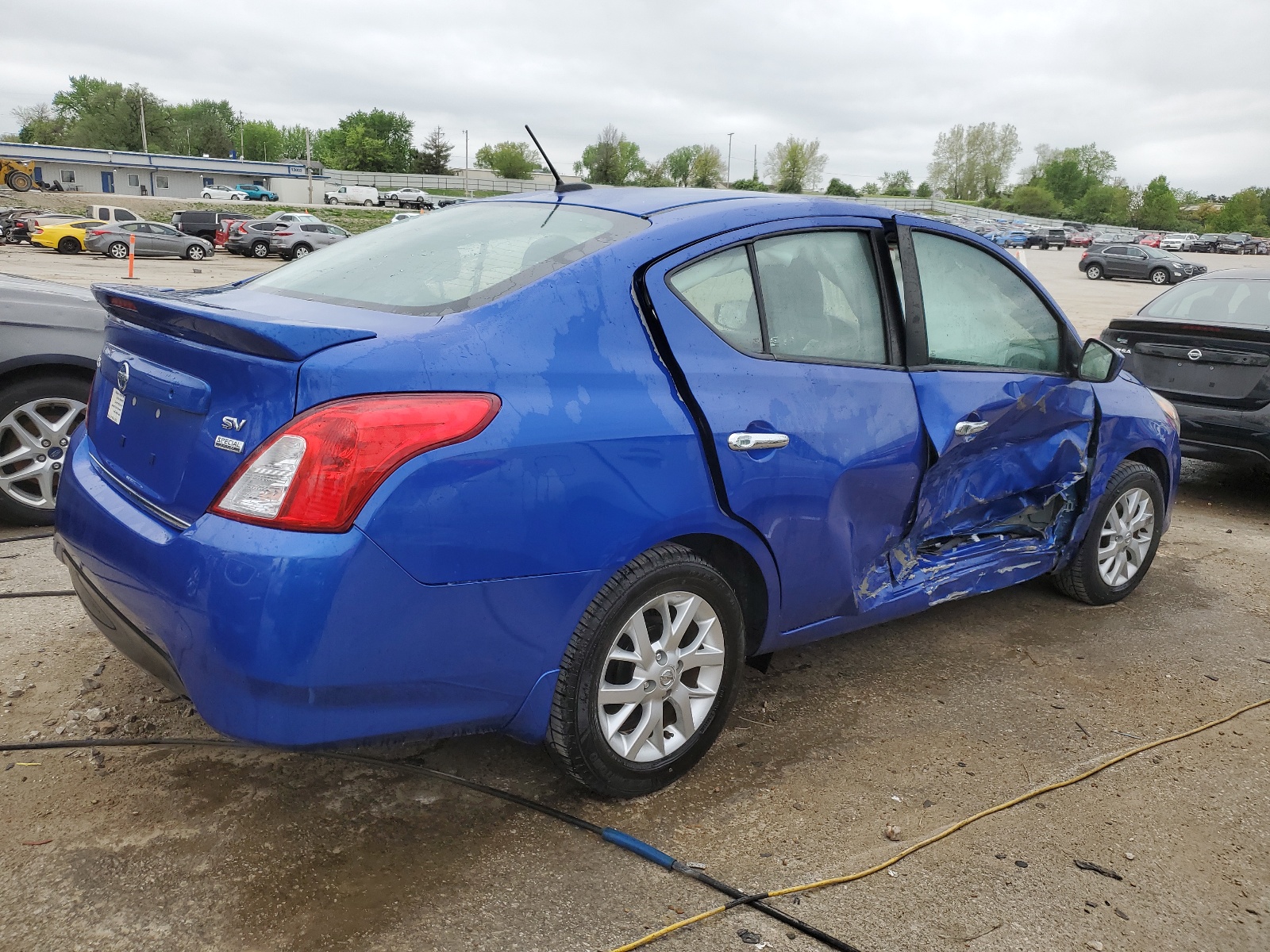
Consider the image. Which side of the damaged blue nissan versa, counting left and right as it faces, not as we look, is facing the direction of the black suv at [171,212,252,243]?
left

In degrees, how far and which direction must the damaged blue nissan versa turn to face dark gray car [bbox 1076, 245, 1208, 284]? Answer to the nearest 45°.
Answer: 0° — it already faces it

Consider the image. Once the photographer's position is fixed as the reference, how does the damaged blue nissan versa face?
facing away from the viewer and to the right of the viewer

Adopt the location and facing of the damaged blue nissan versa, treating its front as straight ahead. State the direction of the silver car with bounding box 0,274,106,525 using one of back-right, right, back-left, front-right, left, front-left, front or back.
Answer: left
